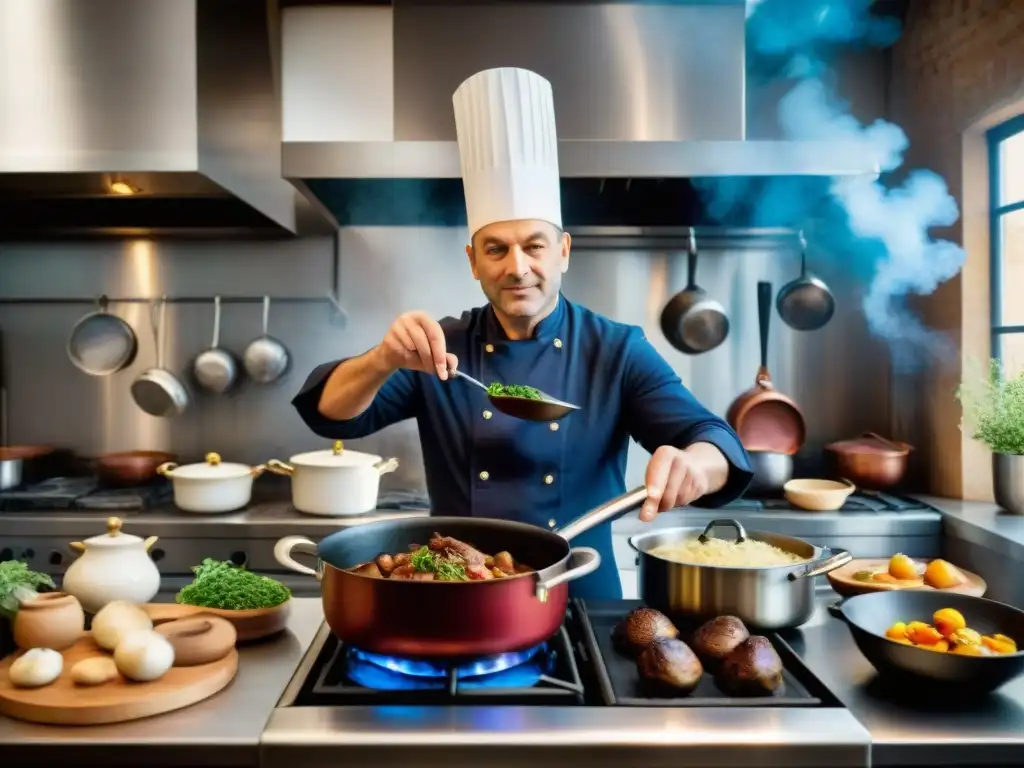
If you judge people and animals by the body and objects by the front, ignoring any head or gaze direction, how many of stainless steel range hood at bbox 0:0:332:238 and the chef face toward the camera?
2

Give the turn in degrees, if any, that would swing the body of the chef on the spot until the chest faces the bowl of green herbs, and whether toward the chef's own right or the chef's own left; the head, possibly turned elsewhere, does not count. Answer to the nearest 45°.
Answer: approximately 45° to the chef's own right

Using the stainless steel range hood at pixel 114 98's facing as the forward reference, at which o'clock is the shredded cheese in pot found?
The shredded cheese in pot is roughly at 11 o'clock from the stainless steel range hood.

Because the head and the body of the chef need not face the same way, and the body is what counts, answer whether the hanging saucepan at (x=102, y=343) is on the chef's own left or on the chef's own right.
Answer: on the chef's own right

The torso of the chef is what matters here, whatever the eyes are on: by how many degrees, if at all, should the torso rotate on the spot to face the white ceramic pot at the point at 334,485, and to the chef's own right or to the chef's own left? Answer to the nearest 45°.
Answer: approximately 135° to the chef's own right

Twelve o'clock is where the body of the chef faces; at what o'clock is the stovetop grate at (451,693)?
The stovetop grate is roughly at 12 o'clock from the chef.

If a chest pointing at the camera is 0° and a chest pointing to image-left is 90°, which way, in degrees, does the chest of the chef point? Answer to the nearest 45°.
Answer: approximately 0°

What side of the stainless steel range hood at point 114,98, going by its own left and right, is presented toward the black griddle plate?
front

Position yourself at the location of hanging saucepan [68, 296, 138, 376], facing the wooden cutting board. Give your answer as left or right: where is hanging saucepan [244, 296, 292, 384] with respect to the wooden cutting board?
left

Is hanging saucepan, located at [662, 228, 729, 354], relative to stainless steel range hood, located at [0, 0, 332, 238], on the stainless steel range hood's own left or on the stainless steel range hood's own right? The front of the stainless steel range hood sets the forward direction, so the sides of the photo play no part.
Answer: on the stainless steel range hood's own left

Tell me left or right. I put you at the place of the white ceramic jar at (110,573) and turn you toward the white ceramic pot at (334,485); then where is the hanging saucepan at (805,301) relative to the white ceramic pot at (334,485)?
right
